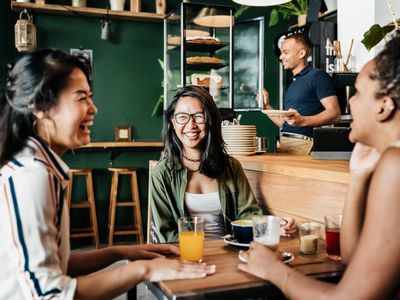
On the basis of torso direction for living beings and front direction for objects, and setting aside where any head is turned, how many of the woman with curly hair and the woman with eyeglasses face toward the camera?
1

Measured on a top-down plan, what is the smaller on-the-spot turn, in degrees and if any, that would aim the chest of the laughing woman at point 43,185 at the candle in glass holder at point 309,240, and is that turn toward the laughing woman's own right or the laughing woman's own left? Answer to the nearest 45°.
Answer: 0° — they already face it

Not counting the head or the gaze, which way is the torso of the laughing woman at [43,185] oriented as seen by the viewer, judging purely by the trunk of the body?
to the viewer's right

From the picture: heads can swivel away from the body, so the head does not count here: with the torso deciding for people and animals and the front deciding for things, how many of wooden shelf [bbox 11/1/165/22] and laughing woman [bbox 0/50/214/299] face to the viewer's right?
1

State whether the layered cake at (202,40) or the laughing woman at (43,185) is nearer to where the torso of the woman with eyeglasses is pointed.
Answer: the laughing woman

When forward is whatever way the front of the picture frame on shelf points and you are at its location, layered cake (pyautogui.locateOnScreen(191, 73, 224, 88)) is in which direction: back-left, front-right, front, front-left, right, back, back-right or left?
front-left

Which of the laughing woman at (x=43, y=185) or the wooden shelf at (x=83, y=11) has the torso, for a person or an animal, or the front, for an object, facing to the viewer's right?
the laughing woman

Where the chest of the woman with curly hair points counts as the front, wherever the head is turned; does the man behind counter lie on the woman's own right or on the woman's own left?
on the woman's own right

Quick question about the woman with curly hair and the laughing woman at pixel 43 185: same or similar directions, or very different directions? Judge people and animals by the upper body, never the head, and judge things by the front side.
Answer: very different directions

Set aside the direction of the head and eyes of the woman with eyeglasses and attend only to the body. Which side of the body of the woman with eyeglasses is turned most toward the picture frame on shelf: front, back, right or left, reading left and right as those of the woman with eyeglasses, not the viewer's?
back

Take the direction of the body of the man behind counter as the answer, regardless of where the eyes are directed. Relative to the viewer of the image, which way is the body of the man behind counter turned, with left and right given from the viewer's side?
facing to the left of the viewer

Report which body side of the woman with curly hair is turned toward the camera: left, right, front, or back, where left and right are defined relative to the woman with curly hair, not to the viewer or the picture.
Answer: left
